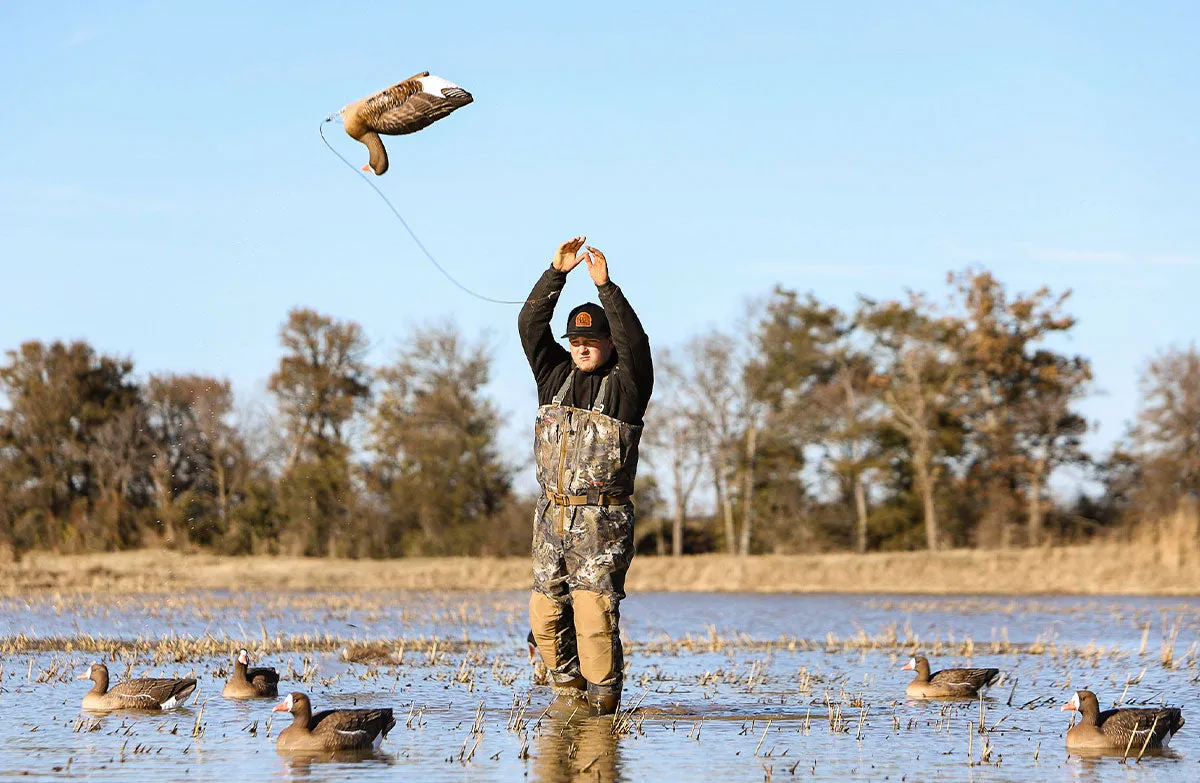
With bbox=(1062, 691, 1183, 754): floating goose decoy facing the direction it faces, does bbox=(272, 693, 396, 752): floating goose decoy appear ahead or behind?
ahead

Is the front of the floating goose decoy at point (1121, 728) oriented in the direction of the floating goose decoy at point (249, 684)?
yes

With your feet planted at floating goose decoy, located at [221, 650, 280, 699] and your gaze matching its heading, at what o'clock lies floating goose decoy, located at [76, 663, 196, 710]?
floating goose decoy, located at [76, 663, 196, 710] is roughly at 12 o'clock from floating goose decoy, located at [221, 650, 280, 699].

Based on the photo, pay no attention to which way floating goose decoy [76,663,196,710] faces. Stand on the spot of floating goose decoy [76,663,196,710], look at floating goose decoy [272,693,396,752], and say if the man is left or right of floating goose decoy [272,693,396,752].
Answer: left

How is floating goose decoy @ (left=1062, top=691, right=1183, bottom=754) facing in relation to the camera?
to the viewer's left

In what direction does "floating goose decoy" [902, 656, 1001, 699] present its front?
to the viewer's left

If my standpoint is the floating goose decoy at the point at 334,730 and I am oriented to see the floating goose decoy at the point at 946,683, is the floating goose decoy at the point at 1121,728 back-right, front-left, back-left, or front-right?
front-right

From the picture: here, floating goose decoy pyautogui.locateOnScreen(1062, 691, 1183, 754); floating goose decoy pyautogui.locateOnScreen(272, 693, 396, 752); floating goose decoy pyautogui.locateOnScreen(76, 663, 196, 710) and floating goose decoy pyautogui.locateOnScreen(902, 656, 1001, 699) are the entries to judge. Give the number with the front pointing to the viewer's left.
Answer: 4

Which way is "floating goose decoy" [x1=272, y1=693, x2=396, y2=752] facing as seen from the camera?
to the viewer's left

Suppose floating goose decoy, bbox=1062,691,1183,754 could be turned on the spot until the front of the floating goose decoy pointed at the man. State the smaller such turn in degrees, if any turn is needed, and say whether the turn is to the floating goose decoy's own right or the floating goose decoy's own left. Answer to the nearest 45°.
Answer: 0° — it already faces them

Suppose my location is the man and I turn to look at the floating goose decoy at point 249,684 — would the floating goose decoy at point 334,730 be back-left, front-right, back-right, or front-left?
front-left

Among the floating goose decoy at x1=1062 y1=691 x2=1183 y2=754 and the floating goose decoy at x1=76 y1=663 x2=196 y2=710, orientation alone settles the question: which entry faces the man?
the floating goose decoy at x1=1062 y1=691 x2=1183 y2=754

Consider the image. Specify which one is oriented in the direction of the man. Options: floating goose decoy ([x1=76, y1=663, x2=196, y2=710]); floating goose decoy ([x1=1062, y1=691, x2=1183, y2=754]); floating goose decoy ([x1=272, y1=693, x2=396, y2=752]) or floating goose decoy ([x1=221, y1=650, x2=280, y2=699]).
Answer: floating goose decoy ([x1=1062, y1=691, x2=1183, y2=754])

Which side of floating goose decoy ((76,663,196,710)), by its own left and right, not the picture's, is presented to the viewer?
left

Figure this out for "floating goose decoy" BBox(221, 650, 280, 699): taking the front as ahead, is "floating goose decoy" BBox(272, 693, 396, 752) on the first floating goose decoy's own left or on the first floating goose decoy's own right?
on the first floating goose decoy's own left

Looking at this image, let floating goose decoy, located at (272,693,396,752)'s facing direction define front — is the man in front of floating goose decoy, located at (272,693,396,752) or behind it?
behind

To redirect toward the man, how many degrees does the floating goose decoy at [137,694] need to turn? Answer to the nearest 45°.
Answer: approximately 135° to its left
